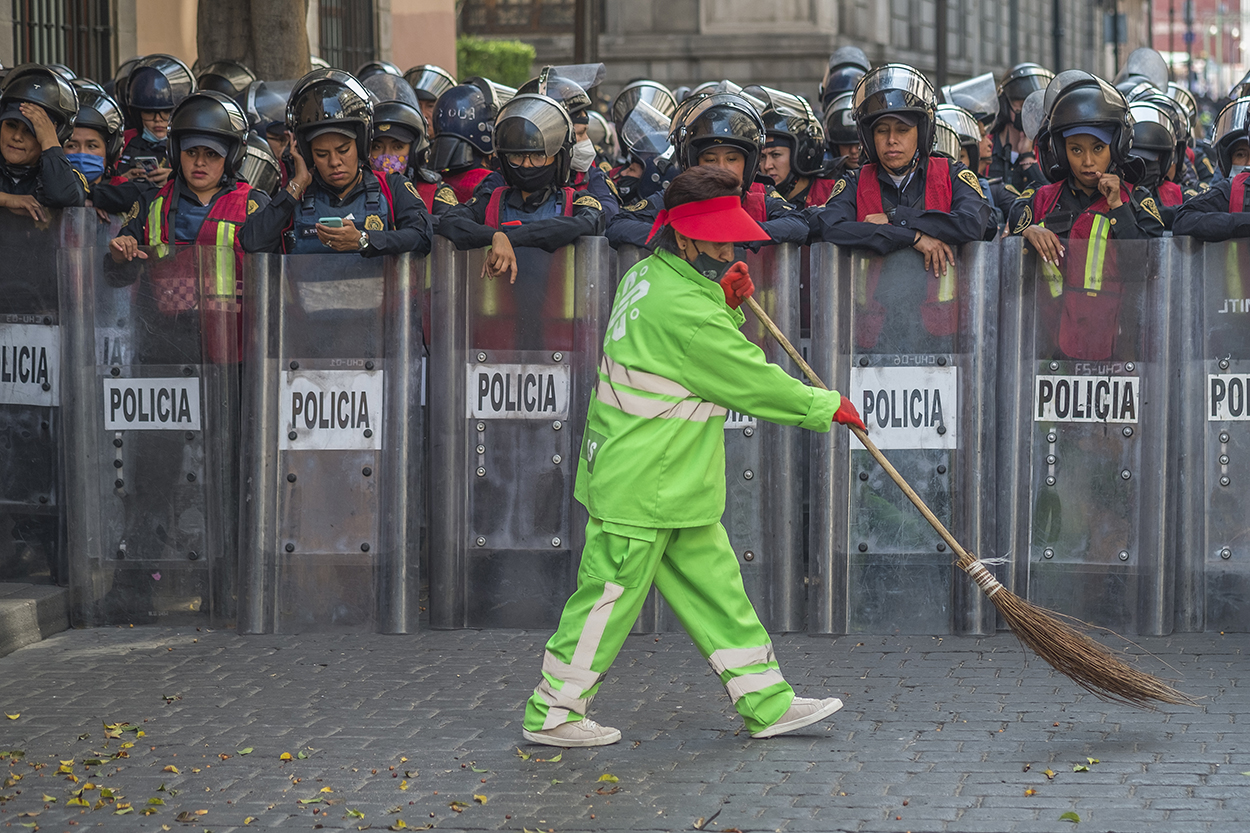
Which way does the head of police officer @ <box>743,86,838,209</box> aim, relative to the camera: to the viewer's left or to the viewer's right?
to the viewer's left

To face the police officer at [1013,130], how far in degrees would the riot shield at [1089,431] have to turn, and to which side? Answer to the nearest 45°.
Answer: approximately 180°

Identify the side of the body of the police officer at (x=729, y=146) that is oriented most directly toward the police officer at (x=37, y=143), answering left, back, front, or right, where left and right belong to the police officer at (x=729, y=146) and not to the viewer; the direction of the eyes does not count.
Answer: right

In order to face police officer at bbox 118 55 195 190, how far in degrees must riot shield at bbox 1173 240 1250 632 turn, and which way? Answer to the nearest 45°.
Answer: approximately 90° to its right

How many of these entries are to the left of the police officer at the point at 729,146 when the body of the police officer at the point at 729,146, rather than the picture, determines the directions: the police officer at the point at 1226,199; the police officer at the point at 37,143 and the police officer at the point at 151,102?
1

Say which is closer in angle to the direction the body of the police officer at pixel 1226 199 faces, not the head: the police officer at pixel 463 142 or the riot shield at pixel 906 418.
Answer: the riot shield

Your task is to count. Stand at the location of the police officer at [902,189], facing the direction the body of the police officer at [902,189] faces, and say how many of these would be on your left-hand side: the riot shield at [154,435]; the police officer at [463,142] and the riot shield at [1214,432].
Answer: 1
